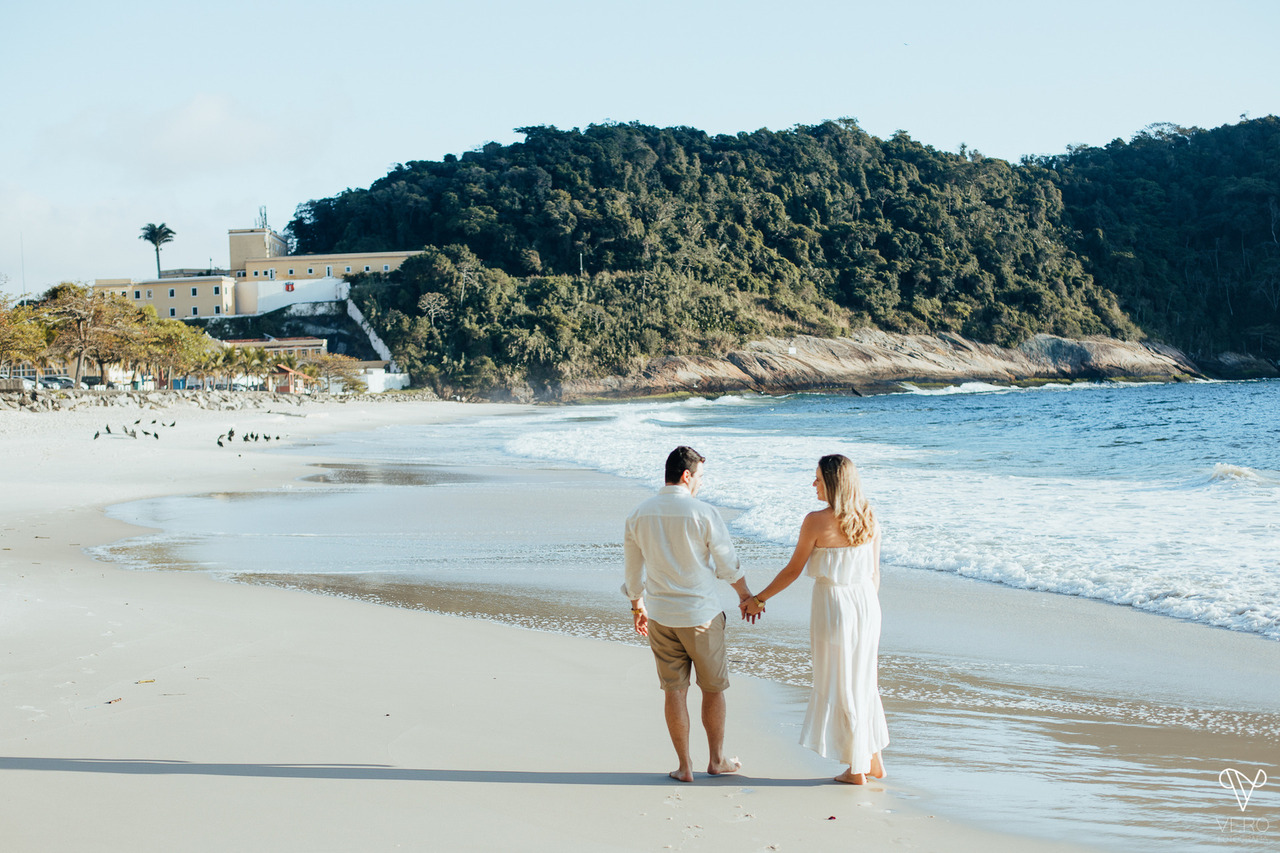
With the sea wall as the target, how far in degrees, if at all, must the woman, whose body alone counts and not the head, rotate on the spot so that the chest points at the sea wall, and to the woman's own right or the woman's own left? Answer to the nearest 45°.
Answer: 0° — they already face it

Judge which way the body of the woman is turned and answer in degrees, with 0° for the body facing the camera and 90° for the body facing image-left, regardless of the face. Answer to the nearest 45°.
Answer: approximately 135°
